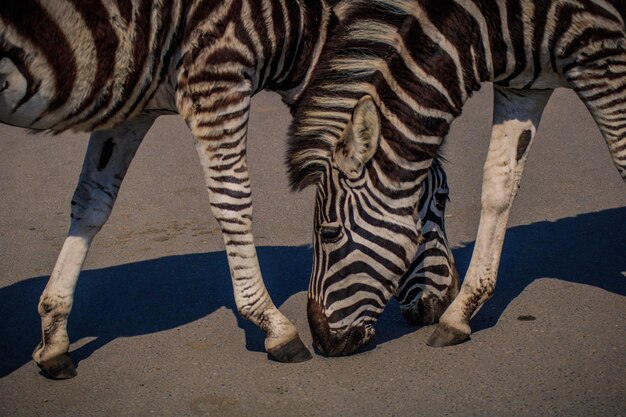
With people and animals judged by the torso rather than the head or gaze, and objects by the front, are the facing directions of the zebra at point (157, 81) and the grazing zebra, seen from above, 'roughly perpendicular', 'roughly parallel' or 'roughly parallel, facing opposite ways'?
roughly parallel, facing opposite ways

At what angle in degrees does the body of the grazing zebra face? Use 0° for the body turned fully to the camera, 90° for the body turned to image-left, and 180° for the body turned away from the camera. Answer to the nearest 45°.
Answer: approximately 90°

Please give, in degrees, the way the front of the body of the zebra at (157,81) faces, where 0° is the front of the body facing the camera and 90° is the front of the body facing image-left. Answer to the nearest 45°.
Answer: approximately 270°

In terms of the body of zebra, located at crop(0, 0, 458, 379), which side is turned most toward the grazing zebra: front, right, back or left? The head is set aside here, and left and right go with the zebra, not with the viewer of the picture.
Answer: front
